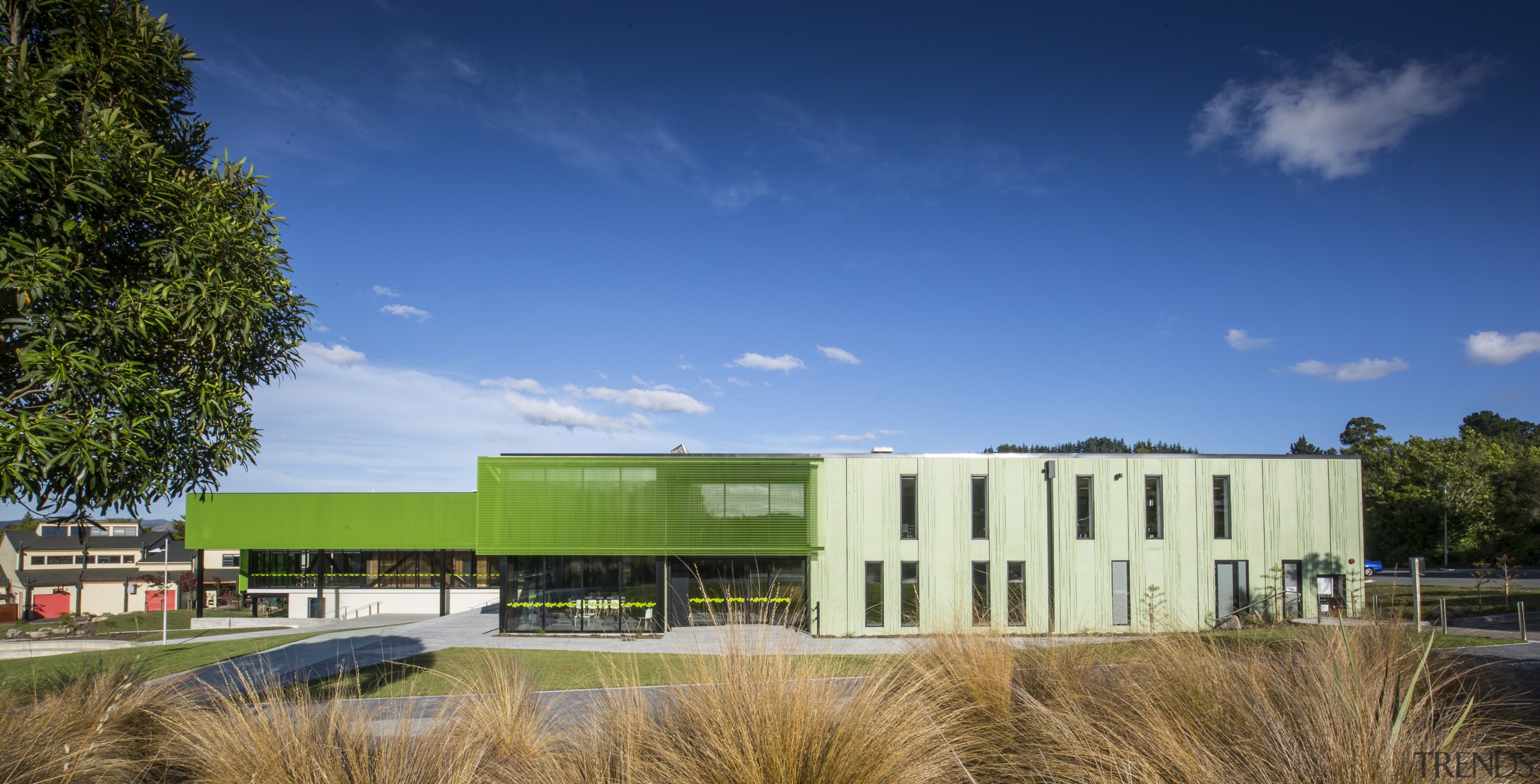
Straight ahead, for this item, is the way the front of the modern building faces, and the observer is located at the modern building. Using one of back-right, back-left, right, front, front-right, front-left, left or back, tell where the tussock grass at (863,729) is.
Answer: front

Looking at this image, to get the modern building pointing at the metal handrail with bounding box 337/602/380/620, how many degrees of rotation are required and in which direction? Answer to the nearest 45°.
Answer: approximately 135° to its right

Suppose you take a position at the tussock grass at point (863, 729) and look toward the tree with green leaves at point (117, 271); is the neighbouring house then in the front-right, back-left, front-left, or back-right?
front-right

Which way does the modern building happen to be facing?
toward the camera

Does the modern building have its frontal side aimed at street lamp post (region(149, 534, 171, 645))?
no

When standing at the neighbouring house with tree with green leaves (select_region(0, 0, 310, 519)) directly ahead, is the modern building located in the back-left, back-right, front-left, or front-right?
front-left

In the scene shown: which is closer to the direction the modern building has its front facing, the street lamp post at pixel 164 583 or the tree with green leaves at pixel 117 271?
the tree with green leaves

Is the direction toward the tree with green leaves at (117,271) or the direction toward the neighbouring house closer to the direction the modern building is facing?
the tree with green leaves

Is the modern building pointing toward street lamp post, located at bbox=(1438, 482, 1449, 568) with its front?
no
